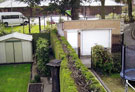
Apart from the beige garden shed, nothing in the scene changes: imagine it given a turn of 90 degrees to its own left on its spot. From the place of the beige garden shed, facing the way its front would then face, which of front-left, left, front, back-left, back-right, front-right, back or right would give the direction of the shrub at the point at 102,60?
front-right

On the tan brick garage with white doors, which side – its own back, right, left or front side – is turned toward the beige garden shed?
right

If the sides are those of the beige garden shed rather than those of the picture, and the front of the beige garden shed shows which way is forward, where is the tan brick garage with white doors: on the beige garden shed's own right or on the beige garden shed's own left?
on the beige garden shed's own left

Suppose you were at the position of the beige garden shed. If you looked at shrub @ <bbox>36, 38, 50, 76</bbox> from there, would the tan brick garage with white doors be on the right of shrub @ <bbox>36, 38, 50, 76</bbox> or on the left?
left

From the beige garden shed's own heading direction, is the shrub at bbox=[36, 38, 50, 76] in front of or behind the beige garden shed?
in front

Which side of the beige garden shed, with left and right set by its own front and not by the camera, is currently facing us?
front

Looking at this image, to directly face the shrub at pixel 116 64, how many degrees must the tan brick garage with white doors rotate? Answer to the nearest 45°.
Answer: approximately 45° to its left

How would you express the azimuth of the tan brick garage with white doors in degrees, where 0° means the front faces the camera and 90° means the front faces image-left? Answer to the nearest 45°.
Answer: approximately 0°

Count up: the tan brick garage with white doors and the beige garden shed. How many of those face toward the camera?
2

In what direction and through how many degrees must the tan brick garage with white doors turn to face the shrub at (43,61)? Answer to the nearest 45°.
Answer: approximately 45° to its right

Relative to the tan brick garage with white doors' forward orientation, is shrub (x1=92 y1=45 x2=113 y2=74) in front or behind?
in front

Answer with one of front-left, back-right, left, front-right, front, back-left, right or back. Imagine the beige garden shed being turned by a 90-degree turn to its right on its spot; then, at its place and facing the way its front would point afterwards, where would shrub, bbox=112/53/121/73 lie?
back-left
